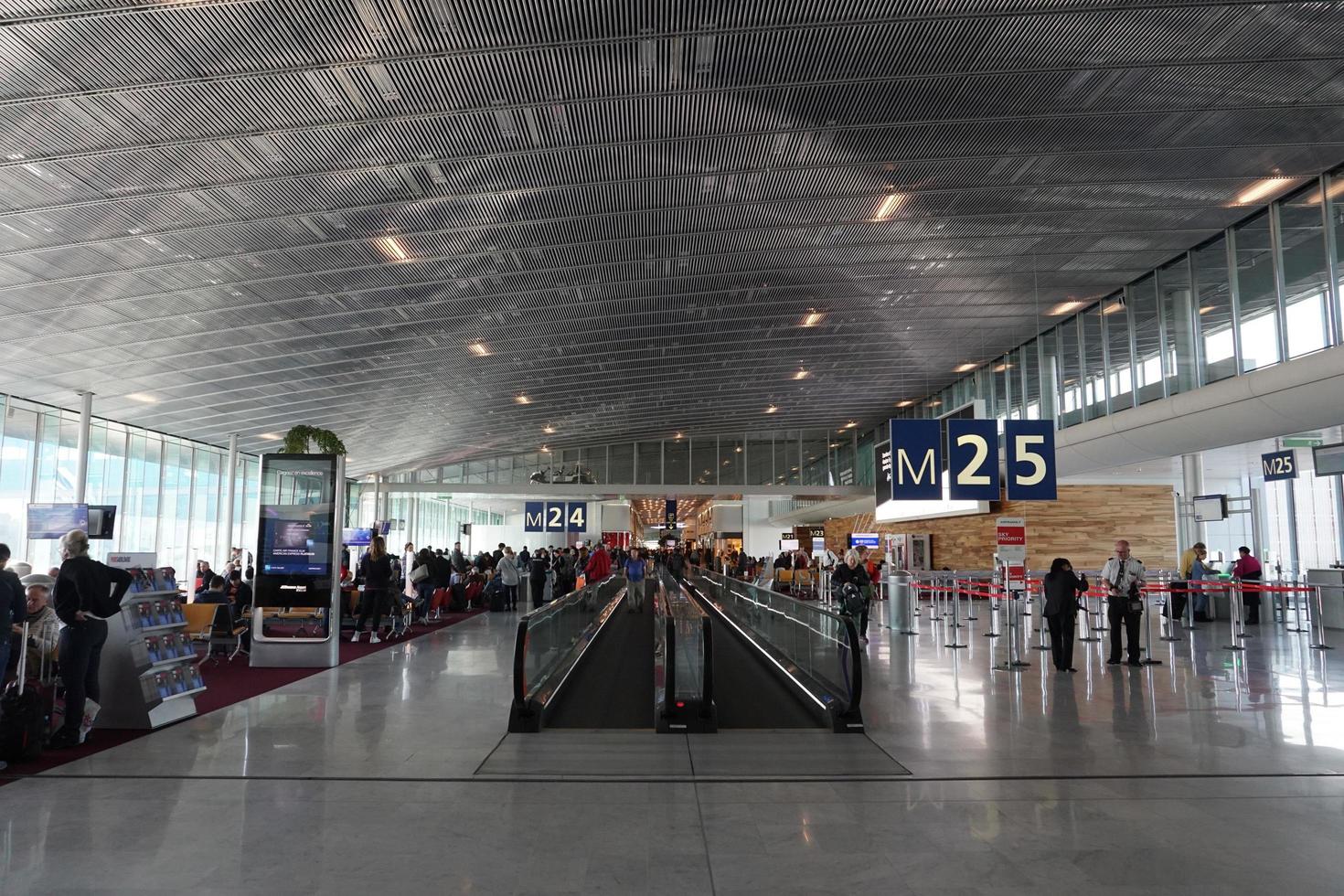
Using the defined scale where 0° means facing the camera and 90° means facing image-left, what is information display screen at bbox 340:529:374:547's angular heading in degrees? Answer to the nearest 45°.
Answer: approximately 0°

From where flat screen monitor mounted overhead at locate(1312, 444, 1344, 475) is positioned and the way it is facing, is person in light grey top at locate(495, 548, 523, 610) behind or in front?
in front

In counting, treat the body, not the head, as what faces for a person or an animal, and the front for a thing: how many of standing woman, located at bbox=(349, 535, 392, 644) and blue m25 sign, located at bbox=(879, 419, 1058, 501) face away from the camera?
1

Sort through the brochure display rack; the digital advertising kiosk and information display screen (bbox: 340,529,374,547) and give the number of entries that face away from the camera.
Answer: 0

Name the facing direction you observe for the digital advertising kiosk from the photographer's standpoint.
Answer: facing the viewer

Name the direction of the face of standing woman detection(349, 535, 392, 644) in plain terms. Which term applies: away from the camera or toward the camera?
away from the camera

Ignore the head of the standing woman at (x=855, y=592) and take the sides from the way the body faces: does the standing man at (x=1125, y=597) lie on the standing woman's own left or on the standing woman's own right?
on the standing woman's own left

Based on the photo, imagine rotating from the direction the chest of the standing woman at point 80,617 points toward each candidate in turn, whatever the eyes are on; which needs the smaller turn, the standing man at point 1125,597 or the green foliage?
the green foliage

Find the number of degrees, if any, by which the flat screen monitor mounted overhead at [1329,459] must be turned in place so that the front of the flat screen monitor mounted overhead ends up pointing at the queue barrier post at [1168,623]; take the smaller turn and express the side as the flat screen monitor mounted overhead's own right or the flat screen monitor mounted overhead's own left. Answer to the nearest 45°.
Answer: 0° — it already faces it

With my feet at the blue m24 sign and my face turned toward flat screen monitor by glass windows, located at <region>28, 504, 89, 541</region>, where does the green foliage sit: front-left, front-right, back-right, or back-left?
front-left

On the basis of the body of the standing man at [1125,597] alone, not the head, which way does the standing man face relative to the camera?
toward the camera

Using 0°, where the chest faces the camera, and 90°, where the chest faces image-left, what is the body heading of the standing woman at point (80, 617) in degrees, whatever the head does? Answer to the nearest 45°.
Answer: approximately 135°

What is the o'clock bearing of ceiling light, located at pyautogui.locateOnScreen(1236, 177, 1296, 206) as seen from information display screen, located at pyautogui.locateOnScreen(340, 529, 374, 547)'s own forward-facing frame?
The ceiling light is roughly at 11 o'clock from the information display screen.

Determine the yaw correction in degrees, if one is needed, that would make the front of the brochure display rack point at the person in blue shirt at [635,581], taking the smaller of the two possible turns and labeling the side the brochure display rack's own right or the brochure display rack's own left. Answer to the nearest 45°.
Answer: approximately 90° to the brochure display rack's own left

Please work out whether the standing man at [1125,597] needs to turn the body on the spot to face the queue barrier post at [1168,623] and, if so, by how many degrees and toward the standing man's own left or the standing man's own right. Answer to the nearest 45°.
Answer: approximately 180°

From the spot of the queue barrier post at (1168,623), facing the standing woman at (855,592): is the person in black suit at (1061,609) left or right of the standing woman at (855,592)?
left

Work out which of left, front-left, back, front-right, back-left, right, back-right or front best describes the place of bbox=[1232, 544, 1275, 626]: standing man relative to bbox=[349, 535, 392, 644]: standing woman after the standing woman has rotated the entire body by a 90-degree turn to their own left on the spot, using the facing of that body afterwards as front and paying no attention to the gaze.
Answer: back

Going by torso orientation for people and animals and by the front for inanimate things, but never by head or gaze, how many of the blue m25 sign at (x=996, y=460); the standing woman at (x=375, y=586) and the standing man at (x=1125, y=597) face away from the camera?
1

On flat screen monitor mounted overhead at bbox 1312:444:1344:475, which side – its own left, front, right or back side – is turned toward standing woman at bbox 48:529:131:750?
front
